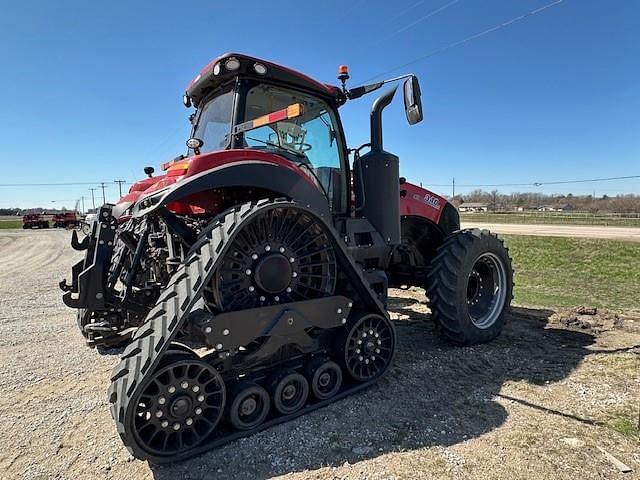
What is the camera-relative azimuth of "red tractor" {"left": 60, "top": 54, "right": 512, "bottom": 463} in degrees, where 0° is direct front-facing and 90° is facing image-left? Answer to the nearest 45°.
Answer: approximately 225°

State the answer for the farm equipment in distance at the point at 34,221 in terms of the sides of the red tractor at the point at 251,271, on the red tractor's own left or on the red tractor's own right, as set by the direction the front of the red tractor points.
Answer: on the red tractor's own left
